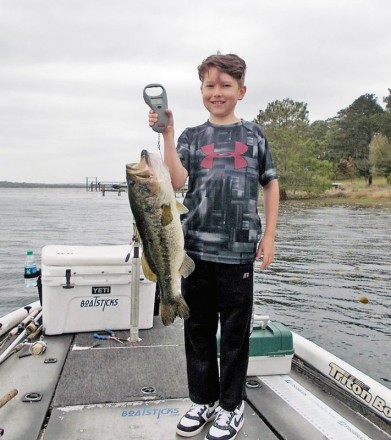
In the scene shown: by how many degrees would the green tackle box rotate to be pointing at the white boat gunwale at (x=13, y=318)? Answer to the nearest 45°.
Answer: approximately 90° to its right

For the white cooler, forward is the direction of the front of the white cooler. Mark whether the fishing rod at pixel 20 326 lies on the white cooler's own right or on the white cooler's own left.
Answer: on the white cooler's own right

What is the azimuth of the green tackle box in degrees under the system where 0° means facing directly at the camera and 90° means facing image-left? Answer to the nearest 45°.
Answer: approximately 0°

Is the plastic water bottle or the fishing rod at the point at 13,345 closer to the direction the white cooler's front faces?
the fishing rod

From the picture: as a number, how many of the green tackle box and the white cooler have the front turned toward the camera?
2
